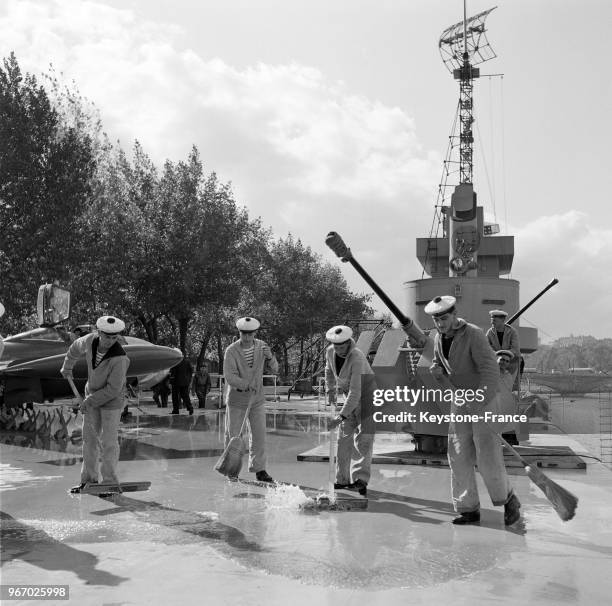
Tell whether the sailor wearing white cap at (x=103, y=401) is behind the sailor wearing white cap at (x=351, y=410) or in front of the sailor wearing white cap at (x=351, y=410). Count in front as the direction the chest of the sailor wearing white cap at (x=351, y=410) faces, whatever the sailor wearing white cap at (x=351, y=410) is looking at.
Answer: in front

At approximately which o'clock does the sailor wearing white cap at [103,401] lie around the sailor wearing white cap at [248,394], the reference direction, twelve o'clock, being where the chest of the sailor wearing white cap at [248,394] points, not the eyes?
the sailor wearing white cap at [103,401] is roughly at 2 o'clock from the sailor wearing white cap at [248,394].

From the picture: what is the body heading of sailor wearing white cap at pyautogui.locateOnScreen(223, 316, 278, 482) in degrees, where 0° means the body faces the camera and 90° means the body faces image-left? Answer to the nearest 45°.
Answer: approximately 0°

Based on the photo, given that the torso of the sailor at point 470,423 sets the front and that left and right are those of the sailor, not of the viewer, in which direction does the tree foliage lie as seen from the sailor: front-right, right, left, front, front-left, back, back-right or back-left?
right

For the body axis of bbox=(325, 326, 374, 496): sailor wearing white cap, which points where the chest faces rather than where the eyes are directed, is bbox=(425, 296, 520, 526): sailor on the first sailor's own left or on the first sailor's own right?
on the first sailor's own left

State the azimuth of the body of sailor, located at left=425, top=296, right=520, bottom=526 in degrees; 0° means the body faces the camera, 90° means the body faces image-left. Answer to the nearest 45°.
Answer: approximately 45°

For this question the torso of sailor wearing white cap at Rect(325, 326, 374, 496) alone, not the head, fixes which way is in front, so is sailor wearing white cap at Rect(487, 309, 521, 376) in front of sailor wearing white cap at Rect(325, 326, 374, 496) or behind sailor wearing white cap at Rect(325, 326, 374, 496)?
behind

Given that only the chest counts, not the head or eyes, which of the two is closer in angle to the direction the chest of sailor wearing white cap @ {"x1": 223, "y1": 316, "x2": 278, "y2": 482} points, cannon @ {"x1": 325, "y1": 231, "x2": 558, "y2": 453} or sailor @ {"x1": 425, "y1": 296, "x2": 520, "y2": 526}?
the sailor

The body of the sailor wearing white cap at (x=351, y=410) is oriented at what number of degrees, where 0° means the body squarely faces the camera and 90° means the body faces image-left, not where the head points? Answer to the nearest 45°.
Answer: approximately 45°

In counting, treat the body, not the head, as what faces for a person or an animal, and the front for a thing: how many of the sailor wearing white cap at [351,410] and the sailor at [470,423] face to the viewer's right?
0

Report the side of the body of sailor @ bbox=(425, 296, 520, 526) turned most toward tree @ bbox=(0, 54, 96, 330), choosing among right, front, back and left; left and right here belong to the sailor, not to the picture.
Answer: right

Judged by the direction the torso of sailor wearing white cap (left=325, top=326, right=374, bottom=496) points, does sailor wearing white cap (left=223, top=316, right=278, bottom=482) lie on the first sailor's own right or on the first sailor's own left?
on the first sailor's own right
